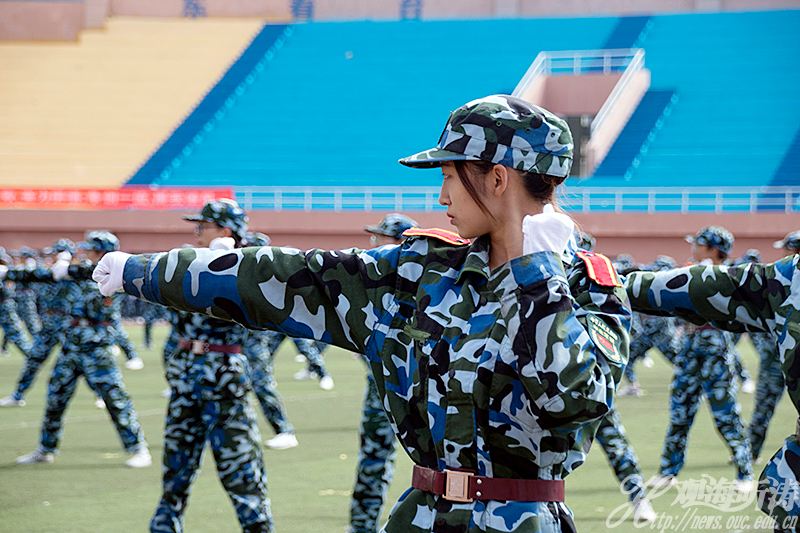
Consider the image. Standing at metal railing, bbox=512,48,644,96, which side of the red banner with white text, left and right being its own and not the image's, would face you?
left

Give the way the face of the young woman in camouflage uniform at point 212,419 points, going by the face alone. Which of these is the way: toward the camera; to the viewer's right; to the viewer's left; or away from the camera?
to the viewer's left

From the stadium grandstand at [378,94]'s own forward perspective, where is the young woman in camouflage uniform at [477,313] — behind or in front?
in front

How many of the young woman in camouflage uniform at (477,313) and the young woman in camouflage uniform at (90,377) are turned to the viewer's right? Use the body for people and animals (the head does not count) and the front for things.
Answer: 0

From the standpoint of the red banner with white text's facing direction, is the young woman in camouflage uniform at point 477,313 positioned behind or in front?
in front

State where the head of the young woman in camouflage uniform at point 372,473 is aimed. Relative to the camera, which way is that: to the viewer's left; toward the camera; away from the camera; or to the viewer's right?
to the viewer's left

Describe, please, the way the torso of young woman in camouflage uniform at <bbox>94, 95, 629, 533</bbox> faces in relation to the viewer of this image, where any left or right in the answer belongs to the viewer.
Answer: facing the viewer and to the left of the viewer

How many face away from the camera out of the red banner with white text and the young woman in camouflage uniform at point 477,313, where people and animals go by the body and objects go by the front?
0

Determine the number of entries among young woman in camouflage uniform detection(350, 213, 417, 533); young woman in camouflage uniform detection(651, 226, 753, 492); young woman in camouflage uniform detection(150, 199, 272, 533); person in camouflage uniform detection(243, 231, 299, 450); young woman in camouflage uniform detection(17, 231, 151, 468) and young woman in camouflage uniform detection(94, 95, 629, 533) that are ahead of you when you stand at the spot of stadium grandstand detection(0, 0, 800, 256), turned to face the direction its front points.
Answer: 6

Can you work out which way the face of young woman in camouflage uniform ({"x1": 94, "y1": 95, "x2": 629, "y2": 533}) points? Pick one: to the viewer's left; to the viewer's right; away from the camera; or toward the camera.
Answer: to the viewer's left

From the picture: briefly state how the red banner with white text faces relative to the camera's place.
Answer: facing the viewer
